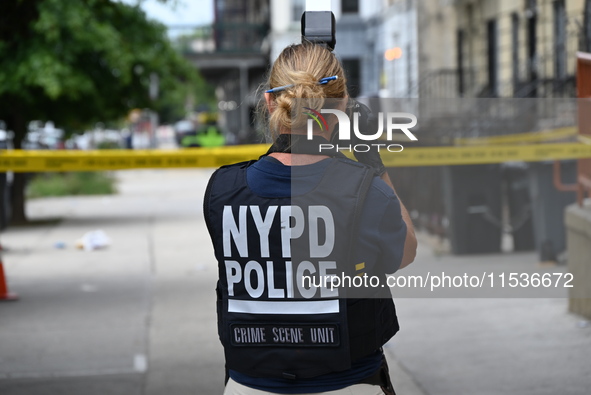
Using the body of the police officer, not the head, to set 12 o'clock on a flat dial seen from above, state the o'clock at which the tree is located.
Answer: The tree is roughly at 10 o'clock from the police officer.

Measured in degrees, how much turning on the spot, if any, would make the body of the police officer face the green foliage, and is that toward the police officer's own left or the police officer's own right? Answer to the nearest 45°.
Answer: approximately 45° to the police officer's own left

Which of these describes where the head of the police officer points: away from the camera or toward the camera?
away from the camera

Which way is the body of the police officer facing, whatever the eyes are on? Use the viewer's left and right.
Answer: facing away from the viewer and to the right of the viewer
